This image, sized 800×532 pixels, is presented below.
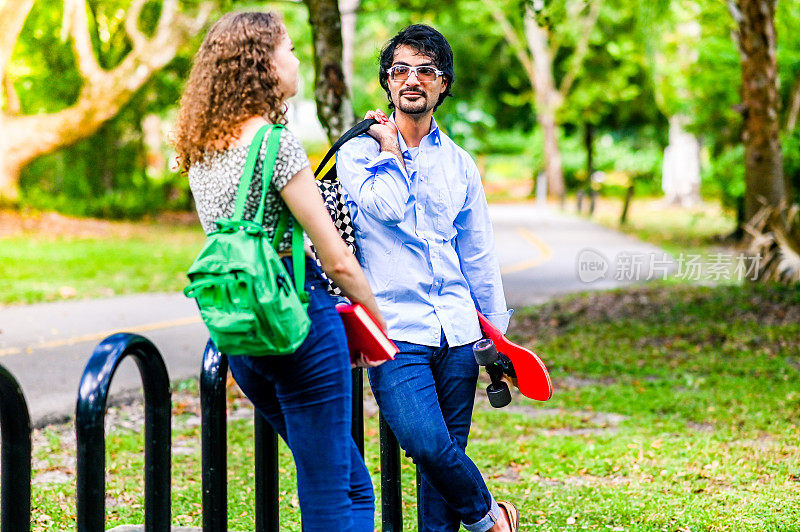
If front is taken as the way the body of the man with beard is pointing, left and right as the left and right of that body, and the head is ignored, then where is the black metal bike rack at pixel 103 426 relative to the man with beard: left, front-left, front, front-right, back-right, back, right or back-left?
front-right

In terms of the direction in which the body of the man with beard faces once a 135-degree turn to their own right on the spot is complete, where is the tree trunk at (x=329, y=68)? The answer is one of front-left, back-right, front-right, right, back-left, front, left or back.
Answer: front-right

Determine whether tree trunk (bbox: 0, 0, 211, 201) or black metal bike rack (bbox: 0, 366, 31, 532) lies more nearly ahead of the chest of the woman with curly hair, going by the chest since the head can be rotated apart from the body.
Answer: the tree trunk

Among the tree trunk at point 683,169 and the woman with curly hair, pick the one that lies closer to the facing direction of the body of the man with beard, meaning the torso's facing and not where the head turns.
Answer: the woman with curly hair

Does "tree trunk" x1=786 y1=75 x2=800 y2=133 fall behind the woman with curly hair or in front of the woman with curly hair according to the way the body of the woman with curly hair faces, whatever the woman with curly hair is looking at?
in front

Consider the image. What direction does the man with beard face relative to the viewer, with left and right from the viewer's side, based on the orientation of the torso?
facing the viewer

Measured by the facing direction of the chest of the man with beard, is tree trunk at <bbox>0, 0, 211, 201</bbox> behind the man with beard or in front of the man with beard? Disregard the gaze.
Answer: behind

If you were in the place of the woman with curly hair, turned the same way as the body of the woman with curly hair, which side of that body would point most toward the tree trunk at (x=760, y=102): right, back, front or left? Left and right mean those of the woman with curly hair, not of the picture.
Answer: front

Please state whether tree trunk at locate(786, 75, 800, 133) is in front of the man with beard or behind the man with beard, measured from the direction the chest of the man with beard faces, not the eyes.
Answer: behind

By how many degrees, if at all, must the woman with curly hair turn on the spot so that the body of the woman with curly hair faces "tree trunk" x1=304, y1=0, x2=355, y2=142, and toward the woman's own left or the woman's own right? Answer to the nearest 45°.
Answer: approximately 45° to the woman's own left

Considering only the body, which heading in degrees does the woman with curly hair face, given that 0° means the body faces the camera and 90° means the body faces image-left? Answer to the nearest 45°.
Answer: approximately 225°

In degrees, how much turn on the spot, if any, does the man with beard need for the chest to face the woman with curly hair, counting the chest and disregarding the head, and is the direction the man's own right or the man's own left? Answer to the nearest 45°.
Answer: approximately 45° to the man's own right

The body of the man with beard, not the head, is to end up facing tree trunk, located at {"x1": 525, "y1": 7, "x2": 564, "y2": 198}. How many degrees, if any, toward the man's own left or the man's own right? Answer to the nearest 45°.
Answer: approximately 180°

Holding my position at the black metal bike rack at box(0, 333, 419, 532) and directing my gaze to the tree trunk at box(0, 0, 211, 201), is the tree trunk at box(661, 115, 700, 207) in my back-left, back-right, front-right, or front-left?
front-right

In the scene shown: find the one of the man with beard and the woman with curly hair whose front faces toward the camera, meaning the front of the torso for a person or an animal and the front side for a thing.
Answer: the man with beard

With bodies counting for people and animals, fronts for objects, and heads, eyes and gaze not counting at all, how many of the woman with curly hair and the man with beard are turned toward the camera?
1
